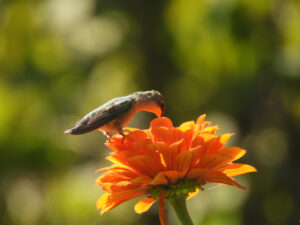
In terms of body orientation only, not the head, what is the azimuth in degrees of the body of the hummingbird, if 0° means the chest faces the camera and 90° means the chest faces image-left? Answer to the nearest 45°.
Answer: approximately 270°
